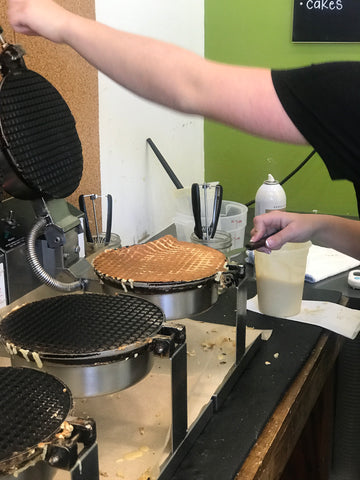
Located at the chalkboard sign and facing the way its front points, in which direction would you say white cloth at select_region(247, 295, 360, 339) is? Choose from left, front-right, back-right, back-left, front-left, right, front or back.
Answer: front

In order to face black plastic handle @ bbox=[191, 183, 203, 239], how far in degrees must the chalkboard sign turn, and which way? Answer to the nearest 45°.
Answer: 0° — it already faces it

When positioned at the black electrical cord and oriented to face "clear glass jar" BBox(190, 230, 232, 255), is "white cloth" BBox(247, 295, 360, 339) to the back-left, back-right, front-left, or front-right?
front-left

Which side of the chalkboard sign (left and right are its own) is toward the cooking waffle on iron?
front

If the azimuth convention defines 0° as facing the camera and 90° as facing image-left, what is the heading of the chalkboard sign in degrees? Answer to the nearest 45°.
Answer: approximately 0°

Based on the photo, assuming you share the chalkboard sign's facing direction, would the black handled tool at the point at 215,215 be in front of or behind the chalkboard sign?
in front

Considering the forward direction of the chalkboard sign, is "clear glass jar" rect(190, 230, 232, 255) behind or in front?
in front

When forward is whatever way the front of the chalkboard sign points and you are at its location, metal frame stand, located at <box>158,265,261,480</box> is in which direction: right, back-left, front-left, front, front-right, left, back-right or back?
front
